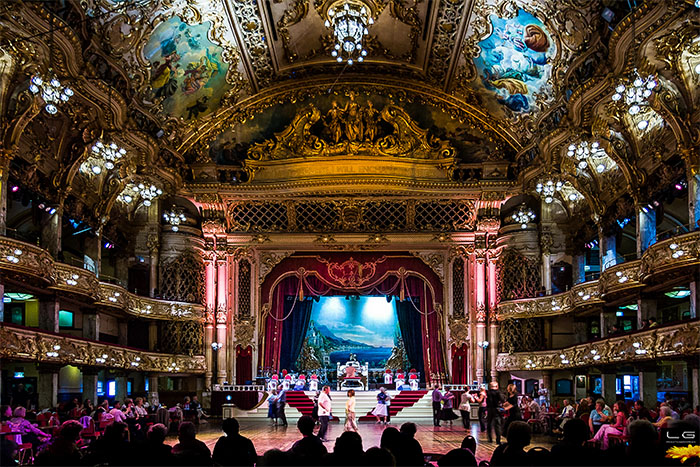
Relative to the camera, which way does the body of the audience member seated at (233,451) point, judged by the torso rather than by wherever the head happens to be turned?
away from the camera

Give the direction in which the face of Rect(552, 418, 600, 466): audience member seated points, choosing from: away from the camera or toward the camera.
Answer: away from the camera

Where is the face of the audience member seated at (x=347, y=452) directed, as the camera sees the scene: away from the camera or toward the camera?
away from the camera

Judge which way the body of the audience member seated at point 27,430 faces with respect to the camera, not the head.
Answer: to the viewer's right

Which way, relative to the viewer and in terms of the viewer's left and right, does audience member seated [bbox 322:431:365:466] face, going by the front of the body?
facing away from the viewer

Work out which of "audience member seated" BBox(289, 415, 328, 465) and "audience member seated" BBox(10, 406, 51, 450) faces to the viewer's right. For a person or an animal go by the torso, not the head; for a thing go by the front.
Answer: "audience member seated" BBox(10, 406, 51, 450)

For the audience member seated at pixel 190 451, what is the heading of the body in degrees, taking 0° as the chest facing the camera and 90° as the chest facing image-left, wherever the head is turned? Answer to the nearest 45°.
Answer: approximately 180°

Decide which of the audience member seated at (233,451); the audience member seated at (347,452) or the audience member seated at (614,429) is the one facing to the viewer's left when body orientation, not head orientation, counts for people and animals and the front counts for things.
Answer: the audience member seated at (614,429)

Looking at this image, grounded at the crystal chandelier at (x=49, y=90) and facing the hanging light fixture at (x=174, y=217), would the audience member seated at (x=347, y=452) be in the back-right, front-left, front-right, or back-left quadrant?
back-right

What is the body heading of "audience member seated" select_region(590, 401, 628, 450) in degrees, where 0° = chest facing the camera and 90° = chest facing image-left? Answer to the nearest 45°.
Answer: approximately 90°

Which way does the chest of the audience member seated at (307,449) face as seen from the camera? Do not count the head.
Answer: away from the camera
